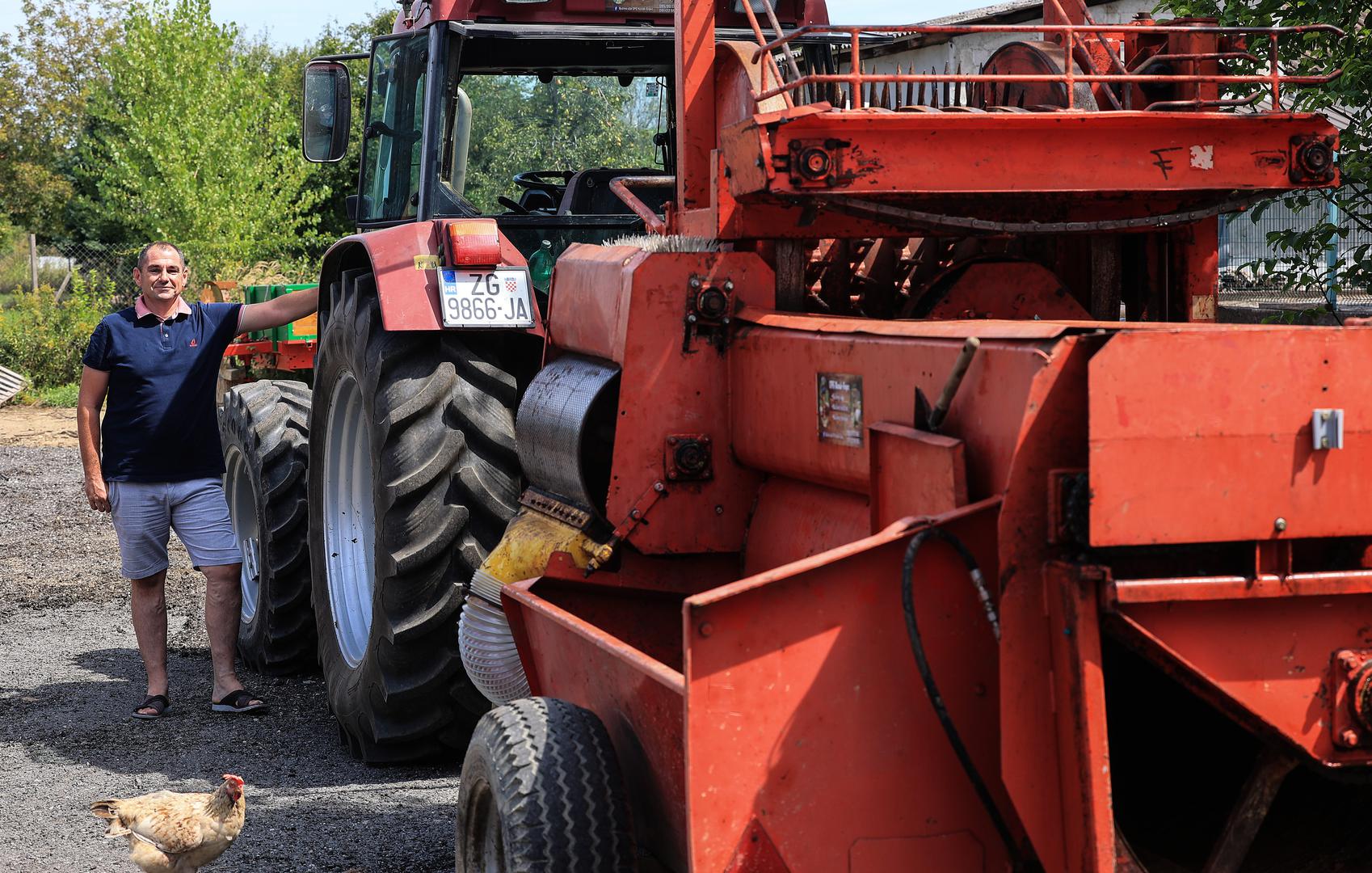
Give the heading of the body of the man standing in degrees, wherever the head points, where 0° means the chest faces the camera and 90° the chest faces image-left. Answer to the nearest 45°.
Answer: approximately 0°

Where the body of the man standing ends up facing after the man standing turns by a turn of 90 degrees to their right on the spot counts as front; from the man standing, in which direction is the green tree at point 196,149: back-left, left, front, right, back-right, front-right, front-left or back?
right

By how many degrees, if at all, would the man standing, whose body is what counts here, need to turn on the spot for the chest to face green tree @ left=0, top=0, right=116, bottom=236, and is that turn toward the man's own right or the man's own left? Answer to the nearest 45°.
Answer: approximately 180°

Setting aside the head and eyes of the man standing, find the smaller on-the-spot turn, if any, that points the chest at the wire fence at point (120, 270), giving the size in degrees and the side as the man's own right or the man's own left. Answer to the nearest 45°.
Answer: approximately 180°

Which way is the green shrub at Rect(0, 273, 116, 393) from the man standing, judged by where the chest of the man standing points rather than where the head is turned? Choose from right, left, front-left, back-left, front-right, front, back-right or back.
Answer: back

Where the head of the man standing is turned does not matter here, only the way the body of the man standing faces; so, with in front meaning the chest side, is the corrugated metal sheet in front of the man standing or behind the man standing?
behind

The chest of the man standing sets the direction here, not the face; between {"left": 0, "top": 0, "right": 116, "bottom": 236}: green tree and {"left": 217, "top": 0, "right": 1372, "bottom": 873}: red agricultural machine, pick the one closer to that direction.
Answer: the red agricultural machine
